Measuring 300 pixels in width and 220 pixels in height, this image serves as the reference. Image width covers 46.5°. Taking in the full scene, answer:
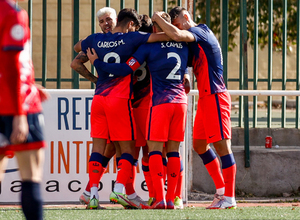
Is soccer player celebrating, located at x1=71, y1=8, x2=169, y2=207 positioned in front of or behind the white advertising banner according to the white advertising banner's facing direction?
in front

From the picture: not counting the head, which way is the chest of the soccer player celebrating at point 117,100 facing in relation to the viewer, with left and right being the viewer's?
facing away from the viewer

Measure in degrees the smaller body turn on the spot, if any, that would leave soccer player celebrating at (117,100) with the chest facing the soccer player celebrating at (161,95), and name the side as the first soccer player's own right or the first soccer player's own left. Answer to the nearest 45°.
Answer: approximately 90° to the first soccer player's own right

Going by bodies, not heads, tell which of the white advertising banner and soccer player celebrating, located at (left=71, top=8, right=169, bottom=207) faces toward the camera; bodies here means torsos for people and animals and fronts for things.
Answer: the white advertising banner

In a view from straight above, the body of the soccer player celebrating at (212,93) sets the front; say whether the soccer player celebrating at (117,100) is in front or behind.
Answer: in front

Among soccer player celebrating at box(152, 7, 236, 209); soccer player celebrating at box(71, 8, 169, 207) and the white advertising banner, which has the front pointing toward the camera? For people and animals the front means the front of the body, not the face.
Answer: the white advertising banner

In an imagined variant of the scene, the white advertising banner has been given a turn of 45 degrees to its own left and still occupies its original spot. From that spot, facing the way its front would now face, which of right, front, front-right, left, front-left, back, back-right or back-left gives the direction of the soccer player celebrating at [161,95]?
front

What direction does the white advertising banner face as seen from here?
toward the camera

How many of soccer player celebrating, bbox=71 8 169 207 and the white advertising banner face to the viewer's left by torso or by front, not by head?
0

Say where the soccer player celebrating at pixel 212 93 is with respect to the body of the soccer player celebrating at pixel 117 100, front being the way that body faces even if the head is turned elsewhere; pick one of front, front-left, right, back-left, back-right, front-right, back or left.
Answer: right

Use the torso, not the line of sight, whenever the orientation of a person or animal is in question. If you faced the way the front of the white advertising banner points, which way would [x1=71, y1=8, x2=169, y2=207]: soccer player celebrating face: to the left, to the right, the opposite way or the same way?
the opposite way
